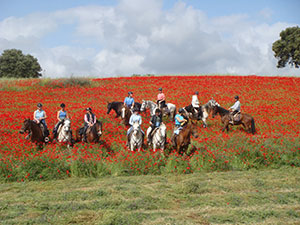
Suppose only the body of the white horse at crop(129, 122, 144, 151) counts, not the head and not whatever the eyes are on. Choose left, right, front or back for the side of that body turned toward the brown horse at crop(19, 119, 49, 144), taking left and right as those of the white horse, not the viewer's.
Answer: right

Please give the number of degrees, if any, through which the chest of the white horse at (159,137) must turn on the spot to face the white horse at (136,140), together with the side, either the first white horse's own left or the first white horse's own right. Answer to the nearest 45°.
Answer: approximately 135° to the first white horse's own right

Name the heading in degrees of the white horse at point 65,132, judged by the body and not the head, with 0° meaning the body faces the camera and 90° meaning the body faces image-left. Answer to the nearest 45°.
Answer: approximately 315°

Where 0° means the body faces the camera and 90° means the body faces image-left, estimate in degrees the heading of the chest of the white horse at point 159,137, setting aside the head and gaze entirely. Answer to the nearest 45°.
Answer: approximately 315°

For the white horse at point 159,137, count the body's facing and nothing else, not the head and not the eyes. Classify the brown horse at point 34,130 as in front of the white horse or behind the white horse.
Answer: behind
